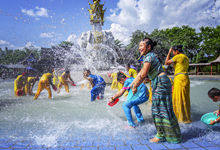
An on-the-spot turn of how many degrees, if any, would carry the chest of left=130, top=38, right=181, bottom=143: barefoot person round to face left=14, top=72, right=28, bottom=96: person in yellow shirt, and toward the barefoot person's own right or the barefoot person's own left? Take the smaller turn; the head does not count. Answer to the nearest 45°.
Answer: approximately 45° to the barefoot person's own right

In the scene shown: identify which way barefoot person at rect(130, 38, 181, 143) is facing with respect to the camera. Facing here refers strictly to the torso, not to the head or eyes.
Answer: to the viewer's left

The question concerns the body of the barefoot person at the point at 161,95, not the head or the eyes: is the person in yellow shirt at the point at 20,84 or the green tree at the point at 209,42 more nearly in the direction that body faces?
the person in yellow shirt

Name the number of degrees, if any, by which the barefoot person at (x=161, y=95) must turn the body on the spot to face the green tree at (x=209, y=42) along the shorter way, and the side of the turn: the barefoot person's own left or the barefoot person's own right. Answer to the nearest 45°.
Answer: approximately 90° to the barefoot person's own right

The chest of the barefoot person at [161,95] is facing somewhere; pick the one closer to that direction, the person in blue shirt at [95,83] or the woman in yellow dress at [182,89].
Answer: the person in blue shirt

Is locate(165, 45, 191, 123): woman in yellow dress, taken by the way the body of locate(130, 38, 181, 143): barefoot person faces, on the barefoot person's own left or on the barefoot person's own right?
on the barefoot person's own right
